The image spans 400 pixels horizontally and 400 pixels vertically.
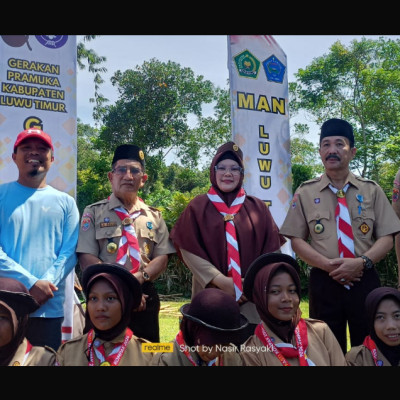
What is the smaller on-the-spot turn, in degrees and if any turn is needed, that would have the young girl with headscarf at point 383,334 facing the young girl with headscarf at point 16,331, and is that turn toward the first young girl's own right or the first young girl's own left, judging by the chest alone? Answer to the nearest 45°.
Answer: approximately 45° to the first young girl's own right

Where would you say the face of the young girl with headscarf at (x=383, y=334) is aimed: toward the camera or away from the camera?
toward the camera

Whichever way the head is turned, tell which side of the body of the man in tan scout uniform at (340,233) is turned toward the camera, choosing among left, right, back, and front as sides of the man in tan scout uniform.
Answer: front

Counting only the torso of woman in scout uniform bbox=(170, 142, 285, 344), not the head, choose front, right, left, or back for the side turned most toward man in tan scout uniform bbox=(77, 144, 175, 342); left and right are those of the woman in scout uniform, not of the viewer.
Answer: right

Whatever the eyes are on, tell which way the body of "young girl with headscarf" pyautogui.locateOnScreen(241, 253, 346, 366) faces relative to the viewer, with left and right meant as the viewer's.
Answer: facing the viewer

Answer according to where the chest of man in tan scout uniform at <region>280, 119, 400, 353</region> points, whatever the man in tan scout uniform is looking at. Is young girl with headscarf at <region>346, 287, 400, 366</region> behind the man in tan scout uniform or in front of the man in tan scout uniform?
in front

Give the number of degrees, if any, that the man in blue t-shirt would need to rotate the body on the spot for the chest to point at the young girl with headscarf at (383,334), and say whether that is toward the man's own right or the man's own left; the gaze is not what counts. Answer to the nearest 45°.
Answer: approximately 45° to the man's own left

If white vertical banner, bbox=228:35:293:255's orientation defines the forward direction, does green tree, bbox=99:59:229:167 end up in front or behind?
behind

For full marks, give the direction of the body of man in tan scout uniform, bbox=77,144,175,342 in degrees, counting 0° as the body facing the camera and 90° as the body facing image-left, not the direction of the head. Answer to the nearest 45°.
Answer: approximately 0°

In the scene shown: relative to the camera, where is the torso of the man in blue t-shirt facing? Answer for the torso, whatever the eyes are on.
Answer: toward the camera

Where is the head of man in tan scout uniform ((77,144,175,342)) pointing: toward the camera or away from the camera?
toward the camera
